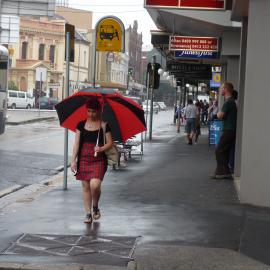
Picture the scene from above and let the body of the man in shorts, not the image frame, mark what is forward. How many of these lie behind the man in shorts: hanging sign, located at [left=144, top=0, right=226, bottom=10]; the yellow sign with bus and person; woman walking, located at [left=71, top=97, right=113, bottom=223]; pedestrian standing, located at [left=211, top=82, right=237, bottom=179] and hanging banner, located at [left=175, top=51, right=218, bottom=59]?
5

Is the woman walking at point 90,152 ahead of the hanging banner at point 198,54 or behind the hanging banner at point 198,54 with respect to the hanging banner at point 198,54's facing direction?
ahead

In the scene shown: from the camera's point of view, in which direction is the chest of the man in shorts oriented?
away from the camera

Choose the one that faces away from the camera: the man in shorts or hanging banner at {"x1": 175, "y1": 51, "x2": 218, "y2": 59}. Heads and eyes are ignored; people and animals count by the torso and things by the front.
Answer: the man in shorts

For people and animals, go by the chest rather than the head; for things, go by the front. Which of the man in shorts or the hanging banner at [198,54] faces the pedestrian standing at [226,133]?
the hanging banner

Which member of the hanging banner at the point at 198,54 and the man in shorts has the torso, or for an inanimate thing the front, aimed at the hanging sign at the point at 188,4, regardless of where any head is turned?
the hanging banner at the point at 198,54

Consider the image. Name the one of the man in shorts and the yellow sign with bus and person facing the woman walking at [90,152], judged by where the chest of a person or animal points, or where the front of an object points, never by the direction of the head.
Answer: the yellow sign with bus and person

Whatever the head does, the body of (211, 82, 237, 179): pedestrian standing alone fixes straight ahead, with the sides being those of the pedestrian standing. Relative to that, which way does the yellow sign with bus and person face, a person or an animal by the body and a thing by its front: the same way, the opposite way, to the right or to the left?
to the left

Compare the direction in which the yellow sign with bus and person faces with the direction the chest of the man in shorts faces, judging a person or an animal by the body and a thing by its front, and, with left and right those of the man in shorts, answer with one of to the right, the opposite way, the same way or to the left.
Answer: the opposite way

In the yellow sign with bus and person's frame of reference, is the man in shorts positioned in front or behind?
behind

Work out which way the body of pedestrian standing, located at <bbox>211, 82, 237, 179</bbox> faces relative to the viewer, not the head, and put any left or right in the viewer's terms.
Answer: facing to the left of the viewer

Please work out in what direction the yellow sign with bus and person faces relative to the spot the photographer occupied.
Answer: facing the viewer

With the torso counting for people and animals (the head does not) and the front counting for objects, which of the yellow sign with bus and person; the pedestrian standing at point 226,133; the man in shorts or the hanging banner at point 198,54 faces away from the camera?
the man in shorts

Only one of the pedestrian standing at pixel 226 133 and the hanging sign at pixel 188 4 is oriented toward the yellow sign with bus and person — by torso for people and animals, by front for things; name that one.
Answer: the pedestrian standing
